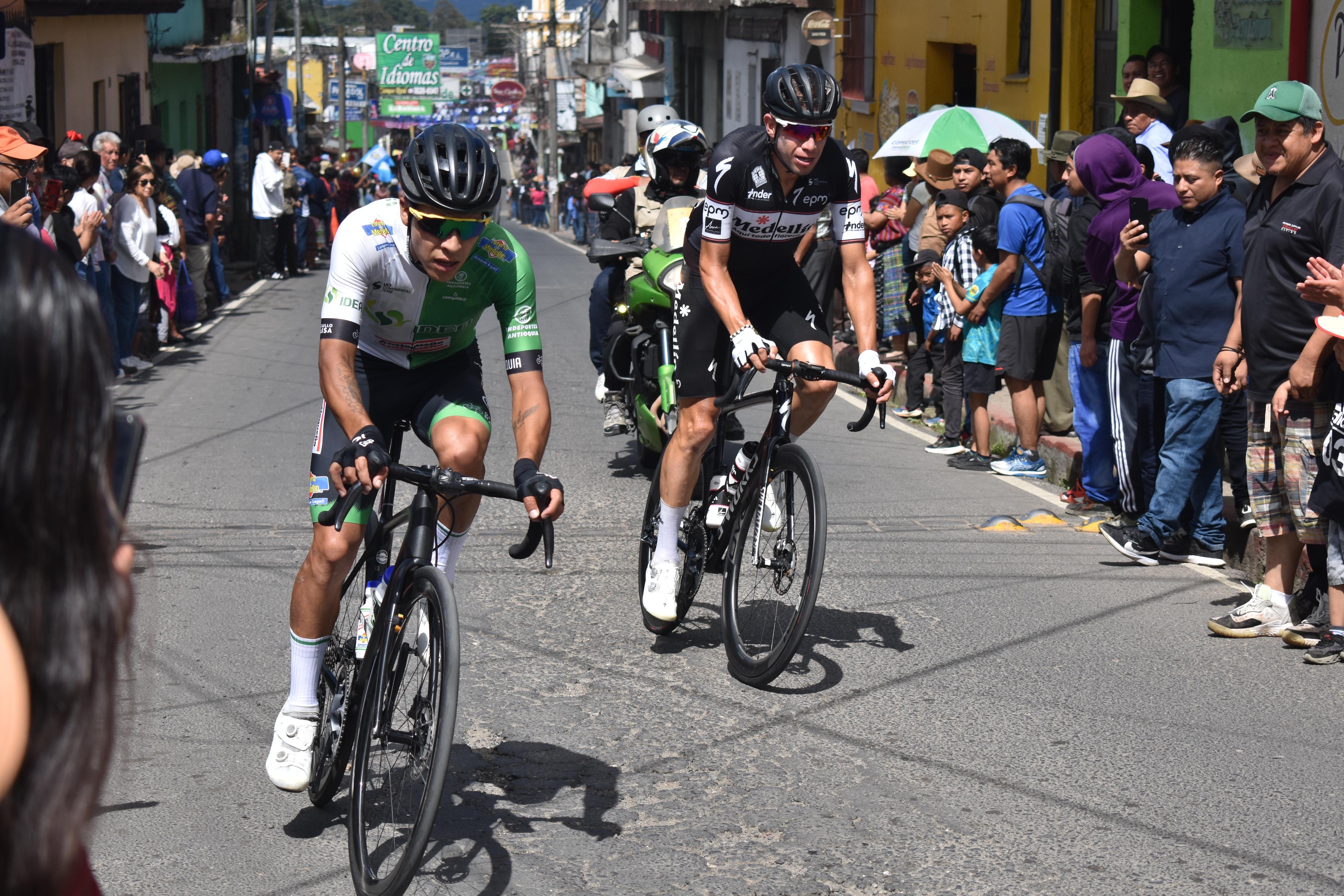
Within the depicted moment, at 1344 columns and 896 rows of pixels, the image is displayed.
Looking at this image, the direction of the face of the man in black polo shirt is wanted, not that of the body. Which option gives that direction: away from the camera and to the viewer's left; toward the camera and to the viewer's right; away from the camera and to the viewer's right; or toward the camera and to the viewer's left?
toward the camera and to the viewer's left

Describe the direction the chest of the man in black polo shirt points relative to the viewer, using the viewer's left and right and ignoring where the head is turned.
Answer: facing the viewer and to the left of the viewer

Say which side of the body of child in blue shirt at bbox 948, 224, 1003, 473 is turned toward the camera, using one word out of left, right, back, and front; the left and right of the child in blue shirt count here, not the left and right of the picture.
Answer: left

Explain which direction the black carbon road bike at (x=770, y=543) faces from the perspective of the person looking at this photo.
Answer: facing the viewer and to the right of the viewer

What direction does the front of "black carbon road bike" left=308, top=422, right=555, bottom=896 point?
toward the camera

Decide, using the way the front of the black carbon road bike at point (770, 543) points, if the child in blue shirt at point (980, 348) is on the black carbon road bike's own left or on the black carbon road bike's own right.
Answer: on the black carbon road bike's own left

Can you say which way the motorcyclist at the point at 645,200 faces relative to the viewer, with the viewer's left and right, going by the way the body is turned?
facing the viewer

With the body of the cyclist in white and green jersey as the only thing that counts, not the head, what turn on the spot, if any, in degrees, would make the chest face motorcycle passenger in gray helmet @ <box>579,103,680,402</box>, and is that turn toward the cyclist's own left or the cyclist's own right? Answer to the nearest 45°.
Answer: approximately 180°

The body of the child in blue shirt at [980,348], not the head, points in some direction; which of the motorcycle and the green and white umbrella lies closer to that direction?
the motorcycle

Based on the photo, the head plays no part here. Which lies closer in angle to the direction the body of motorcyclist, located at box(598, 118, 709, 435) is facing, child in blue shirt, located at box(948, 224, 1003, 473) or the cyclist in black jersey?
the cyclist in black jersey

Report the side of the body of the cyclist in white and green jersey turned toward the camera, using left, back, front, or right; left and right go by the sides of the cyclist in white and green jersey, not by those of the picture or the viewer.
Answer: front

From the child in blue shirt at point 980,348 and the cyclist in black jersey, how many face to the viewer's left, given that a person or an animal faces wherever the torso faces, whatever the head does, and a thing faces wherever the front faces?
1
